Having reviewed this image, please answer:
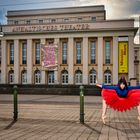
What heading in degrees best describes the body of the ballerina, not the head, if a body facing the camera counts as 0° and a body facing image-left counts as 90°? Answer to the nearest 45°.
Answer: approximately 0°
